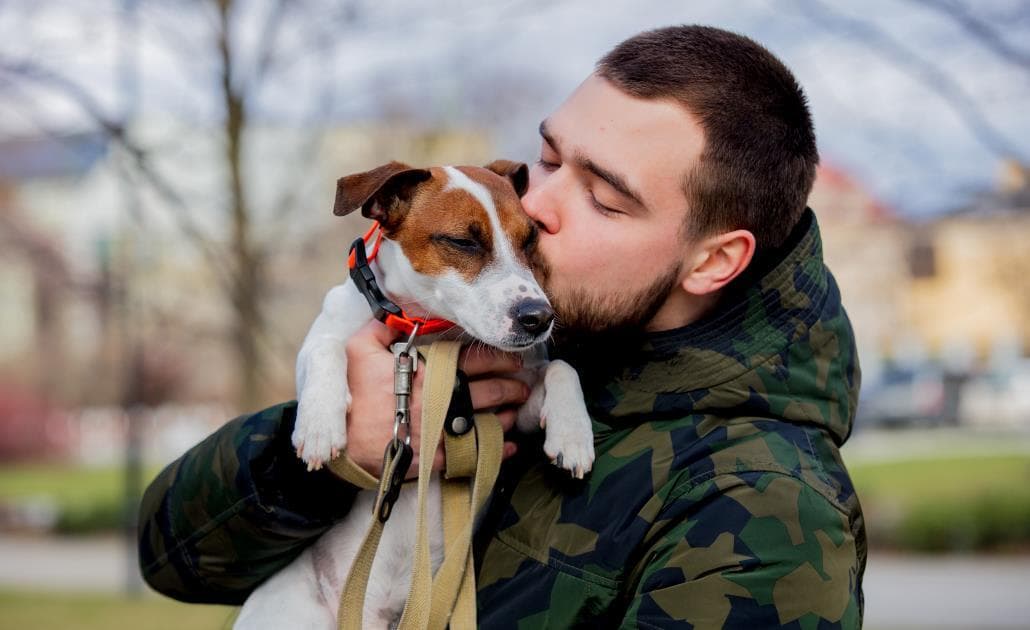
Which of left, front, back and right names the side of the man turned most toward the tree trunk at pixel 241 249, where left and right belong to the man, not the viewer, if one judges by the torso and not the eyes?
right

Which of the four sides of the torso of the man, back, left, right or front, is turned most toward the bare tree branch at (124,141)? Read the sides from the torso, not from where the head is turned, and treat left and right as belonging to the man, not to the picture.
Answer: right

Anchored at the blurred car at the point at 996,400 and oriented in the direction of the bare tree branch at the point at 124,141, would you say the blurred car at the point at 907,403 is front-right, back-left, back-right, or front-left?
front-right

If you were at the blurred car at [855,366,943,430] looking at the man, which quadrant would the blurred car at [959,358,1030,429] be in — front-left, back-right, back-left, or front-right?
back-left

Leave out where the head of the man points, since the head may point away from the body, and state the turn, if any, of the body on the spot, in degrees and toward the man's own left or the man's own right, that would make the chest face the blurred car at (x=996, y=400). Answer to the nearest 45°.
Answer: approximately 180°

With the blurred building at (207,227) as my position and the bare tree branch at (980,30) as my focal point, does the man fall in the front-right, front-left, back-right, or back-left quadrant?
front-right

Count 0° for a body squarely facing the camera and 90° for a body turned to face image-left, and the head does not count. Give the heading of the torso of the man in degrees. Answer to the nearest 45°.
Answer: approximately 45°

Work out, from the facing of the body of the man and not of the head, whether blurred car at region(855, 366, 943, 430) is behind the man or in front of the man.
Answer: behind
